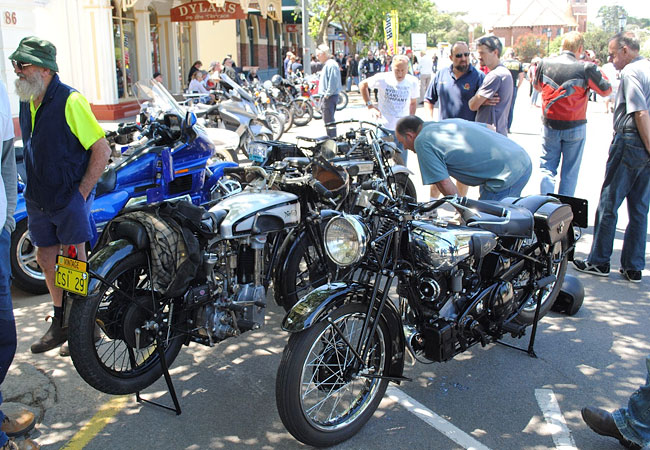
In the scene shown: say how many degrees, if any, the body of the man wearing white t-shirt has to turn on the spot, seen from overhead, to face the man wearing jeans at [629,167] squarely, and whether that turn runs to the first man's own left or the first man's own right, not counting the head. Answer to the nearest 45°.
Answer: approximately 45° to the first man's own left

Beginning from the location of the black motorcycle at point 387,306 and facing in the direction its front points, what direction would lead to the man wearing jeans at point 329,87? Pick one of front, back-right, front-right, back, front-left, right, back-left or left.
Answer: back-right

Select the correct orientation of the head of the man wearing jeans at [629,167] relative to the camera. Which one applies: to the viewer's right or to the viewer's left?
to the viewer's left

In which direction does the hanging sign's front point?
toward the camera

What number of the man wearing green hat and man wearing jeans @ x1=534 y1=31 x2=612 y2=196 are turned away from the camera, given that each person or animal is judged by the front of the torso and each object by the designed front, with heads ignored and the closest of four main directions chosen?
1

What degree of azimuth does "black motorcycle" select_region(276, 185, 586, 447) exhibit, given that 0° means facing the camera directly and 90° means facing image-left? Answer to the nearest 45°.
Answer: approximately 45°

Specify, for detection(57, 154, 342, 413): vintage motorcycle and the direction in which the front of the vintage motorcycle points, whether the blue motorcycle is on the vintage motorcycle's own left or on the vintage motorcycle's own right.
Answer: on the vintage motorcycle's own left
